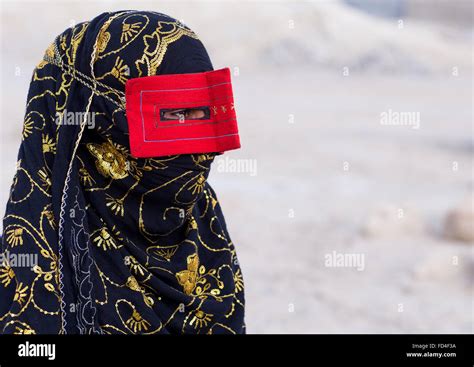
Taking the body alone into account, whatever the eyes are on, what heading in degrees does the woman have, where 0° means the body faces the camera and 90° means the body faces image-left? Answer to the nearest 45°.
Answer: approximately 315°
